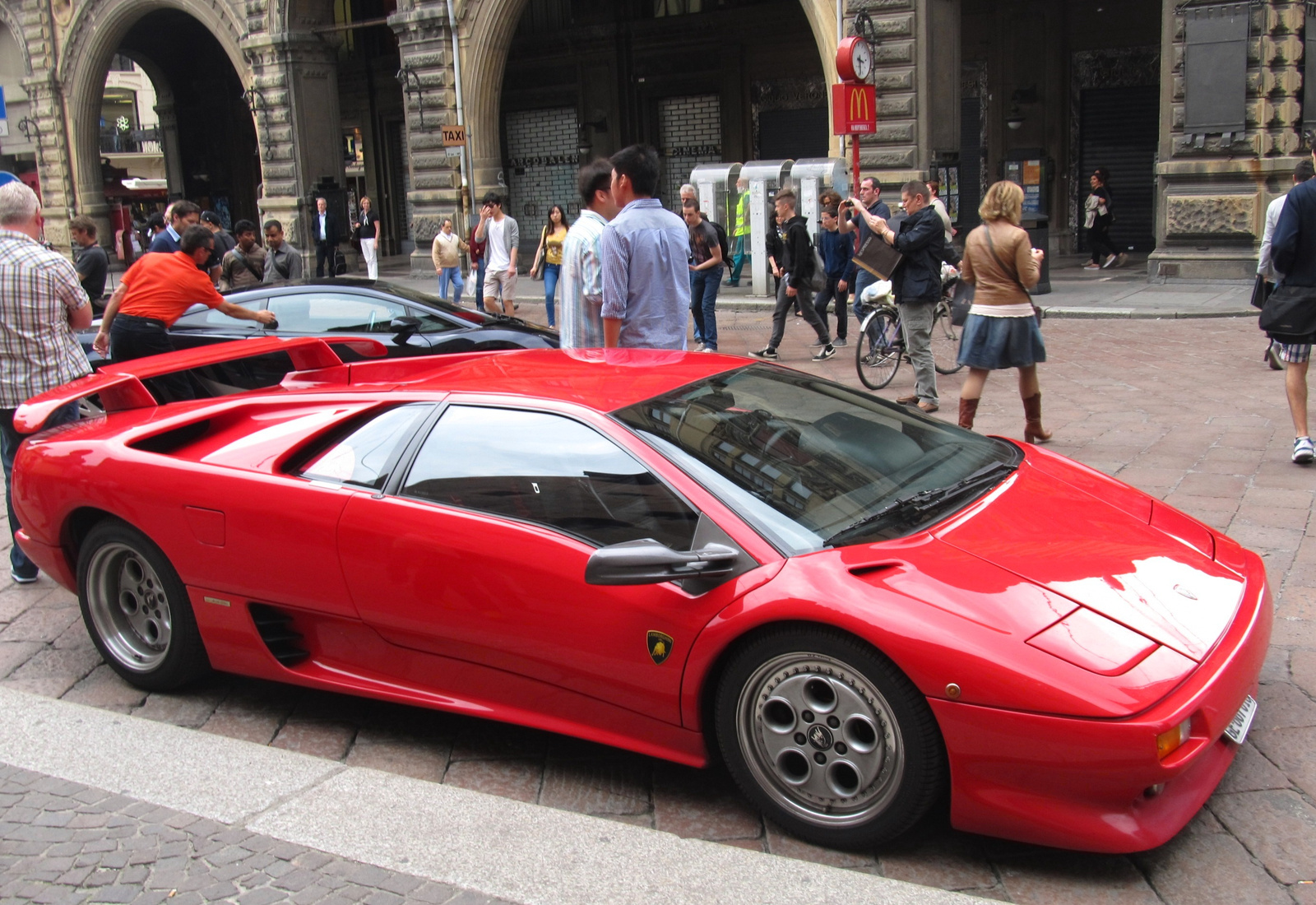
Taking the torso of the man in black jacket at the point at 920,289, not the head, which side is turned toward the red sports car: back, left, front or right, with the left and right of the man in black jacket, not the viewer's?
left

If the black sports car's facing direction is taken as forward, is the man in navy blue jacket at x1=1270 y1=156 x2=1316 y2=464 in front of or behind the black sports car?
in front

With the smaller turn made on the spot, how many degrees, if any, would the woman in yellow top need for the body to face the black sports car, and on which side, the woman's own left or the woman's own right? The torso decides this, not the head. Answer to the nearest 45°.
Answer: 0° — they already face it

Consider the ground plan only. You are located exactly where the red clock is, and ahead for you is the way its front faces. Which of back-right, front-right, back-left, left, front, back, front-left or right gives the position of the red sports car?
front-right

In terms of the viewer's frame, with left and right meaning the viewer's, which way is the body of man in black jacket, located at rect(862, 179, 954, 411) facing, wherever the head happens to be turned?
facing to the left of the viewer

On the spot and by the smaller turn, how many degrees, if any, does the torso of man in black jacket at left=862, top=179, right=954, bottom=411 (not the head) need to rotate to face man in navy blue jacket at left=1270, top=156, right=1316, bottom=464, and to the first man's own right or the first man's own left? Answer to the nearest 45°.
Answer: approximately 135° to the first man's own left

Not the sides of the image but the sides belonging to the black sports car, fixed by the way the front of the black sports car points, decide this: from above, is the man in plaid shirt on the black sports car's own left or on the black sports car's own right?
on the black sports car's own right

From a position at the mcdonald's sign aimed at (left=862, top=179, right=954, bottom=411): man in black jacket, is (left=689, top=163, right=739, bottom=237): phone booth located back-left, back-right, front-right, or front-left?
back-right

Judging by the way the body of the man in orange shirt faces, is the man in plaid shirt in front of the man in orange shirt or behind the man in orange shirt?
behind

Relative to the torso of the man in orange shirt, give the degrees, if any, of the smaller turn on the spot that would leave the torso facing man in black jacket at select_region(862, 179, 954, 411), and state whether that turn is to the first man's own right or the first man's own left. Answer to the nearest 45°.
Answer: approximately 45° to the first man's own right

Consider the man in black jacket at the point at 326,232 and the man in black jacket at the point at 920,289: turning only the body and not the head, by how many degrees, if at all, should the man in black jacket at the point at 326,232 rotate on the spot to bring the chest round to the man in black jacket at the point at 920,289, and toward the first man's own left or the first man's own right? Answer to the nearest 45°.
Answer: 0° — they already face them

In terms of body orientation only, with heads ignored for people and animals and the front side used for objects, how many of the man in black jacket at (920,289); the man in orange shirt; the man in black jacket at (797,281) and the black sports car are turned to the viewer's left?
2
